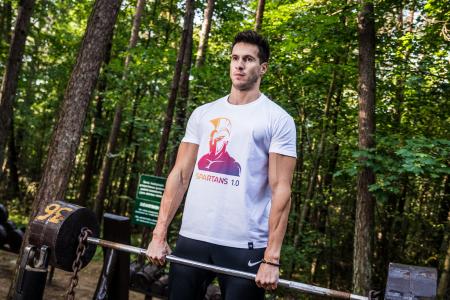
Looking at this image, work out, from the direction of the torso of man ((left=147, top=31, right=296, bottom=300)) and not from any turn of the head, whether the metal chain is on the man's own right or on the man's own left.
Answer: on the man's own right

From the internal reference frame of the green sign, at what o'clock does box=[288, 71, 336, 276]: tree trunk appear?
The tree trunk is roughly at 8 o'clock from the green sign.

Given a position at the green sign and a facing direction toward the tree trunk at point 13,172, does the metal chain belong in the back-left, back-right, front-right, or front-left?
back-left

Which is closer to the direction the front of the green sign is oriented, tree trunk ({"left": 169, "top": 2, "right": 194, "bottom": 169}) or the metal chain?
the metal chain

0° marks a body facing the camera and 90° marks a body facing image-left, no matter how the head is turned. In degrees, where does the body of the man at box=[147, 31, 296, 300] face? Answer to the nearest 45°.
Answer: approximately 45°

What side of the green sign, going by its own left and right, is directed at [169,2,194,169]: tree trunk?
back

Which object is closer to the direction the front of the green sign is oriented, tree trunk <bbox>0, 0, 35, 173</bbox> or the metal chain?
the metal chain

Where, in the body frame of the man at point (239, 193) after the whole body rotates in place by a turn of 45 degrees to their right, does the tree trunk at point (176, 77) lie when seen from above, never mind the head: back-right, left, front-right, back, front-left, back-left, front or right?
right

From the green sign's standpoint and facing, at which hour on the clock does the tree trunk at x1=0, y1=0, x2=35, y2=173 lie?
The tree trunk is roughly at 4 o'clock from the green sign.

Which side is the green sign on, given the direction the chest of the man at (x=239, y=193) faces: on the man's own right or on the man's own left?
on the man's own right

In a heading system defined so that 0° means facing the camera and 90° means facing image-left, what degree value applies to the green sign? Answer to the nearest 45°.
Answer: approximately 0°

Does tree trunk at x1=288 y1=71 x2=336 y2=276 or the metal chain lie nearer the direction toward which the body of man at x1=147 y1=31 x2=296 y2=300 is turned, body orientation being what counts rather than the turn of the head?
the metal chain
